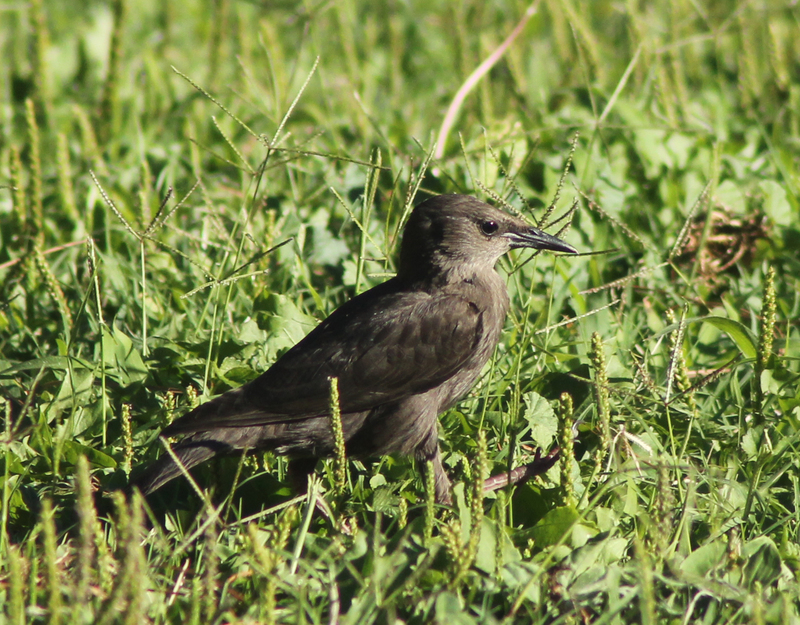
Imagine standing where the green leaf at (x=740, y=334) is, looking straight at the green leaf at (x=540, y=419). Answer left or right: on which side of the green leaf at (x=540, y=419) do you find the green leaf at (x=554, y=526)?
left

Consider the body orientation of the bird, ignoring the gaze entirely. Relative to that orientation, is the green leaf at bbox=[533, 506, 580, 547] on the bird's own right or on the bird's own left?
on the bird's own right

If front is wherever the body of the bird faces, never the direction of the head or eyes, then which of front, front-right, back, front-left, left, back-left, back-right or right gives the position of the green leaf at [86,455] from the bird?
back

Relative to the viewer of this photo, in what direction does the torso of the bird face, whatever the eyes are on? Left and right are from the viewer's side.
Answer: facing to the right of the viewer

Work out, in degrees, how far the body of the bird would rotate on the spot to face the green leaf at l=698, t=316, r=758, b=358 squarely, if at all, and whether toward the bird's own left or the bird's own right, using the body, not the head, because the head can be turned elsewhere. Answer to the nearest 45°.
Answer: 0° — it already faces it

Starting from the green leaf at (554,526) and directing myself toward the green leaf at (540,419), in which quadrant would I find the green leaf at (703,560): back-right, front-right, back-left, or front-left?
back-right

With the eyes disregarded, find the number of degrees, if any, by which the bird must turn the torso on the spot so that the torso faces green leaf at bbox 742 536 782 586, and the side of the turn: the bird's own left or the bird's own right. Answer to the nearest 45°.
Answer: approximately 45° to the bird's own right

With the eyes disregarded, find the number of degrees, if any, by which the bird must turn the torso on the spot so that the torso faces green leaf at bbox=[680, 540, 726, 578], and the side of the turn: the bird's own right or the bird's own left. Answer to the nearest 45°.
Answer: approximately 45° to the bird's own right
